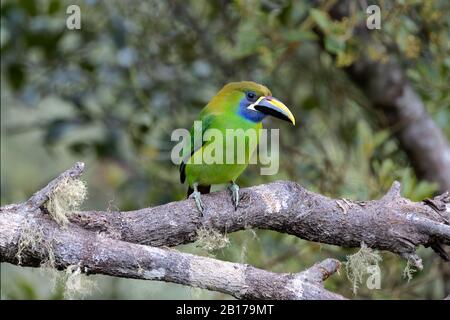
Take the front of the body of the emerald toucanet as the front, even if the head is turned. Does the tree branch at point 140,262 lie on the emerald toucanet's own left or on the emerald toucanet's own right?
on the emerald toucanet's own right

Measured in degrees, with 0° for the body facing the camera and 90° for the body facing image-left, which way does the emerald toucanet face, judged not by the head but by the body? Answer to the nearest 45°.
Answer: approximately 315°
